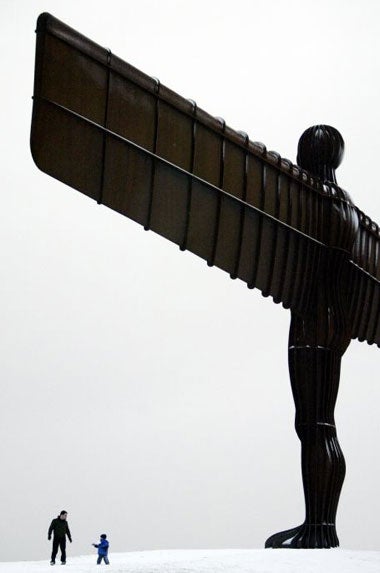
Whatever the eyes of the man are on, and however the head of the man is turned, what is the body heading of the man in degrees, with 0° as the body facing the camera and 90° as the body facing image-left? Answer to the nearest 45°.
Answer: approximately 315°

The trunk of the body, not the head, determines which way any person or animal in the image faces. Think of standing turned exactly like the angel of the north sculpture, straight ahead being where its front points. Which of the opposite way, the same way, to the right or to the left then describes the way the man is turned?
the opposite way

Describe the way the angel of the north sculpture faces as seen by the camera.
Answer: facing away from the viewer and to the left of the viewer
